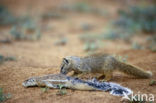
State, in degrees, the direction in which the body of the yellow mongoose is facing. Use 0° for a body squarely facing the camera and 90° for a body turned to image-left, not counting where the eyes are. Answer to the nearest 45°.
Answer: approximately 90°

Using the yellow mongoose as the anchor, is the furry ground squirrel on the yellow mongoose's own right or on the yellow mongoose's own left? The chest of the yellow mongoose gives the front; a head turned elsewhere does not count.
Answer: on the yellow mongoose's own left
